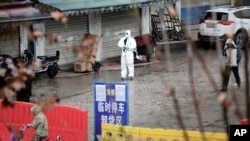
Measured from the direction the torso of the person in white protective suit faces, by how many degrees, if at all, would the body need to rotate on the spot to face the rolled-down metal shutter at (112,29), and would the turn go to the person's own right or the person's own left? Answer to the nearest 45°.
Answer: approximately 180°

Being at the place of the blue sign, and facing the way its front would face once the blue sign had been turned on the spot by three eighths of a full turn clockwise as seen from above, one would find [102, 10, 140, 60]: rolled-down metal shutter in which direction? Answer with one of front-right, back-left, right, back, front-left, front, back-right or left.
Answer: front-right

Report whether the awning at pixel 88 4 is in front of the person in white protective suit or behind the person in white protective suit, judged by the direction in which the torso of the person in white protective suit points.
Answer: behind

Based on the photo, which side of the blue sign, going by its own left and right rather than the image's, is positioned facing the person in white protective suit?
back

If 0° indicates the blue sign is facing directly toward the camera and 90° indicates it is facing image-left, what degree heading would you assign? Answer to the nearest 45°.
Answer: approximately 0°

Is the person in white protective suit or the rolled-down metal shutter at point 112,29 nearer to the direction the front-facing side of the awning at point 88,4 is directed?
the person in white protective suit

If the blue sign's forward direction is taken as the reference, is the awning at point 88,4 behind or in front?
behind

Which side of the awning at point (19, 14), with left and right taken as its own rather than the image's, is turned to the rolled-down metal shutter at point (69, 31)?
left

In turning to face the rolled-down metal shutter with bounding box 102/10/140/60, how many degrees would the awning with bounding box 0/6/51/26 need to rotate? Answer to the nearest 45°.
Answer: approximately 90° to its left

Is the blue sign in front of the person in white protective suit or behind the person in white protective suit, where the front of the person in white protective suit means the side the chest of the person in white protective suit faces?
in front

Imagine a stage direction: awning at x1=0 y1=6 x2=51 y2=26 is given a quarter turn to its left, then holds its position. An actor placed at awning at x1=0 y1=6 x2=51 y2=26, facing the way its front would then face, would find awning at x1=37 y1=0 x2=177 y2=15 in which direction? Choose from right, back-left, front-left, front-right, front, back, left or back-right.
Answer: front

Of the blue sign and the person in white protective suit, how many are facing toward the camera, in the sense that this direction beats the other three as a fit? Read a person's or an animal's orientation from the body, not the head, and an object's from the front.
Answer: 2

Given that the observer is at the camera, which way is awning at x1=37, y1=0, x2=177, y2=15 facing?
facing the viewer and to the right of the viewer
